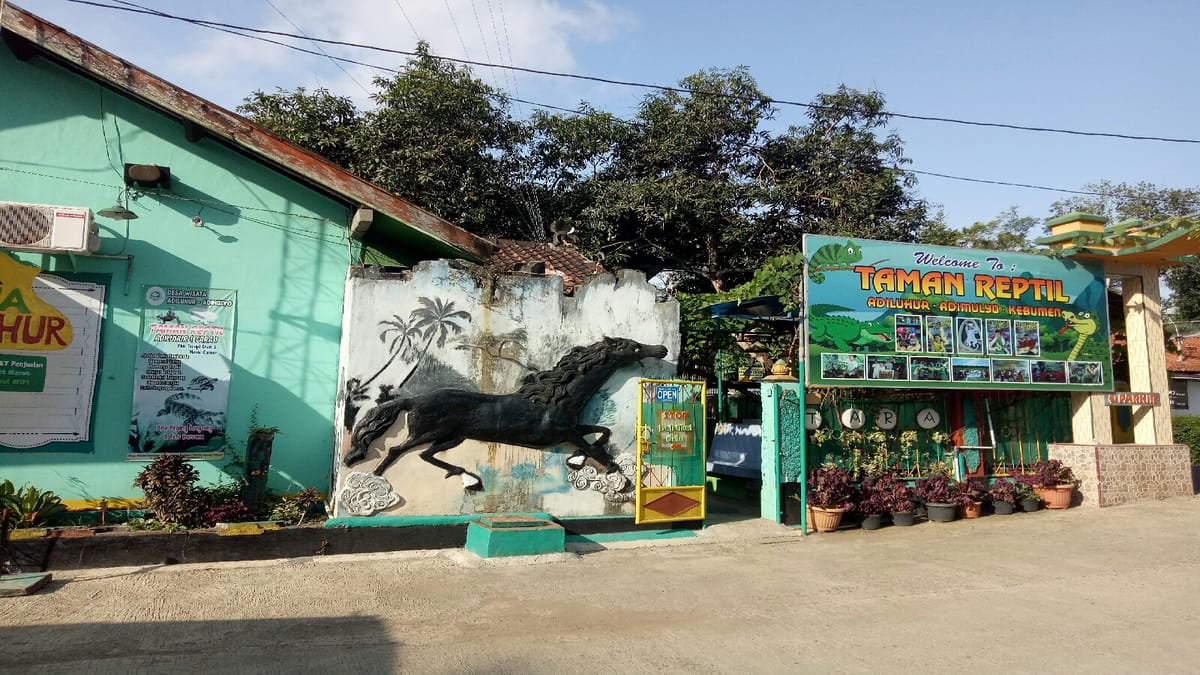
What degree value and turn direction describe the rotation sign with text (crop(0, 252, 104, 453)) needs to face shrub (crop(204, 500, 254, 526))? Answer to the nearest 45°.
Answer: approximately 45° to its left

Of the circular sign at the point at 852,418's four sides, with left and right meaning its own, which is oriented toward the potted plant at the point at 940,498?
left

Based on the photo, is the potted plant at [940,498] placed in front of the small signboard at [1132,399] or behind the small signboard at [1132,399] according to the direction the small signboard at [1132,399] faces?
in front

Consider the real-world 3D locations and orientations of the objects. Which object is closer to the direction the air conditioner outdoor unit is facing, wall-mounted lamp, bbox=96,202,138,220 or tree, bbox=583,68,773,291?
the wall-mounted lamp

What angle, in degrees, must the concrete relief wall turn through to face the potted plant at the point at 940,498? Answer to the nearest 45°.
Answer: approximately 90° to its left

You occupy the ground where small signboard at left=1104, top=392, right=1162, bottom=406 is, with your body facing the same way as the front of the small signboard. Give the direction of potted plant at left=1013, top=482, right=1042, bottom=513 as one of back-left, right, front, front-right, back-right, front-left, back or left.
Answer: front-right

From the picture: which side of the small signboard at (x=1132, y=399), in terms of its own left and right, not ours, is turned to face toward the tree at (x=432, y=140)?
right

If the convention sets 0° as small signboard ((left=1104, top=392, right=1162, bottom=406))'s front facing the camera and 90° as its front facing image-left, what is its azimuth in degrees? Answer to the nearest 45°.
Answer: approximately 0°

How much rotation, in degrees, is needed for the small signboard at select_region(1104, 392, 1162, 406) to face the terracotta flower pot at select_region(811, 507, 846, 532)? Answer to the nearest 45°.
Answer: approximately 45° to its right

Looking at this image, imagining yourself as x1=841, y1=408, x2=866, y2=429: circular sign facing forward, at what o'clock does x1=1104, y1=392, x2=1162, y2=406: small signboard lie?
The small signboard is roughly at 8 o'clock from the circular sign.

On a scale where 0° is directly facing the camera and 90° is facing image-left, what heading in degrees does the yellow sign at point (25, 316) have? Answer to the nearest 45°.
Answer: approximately 0°
